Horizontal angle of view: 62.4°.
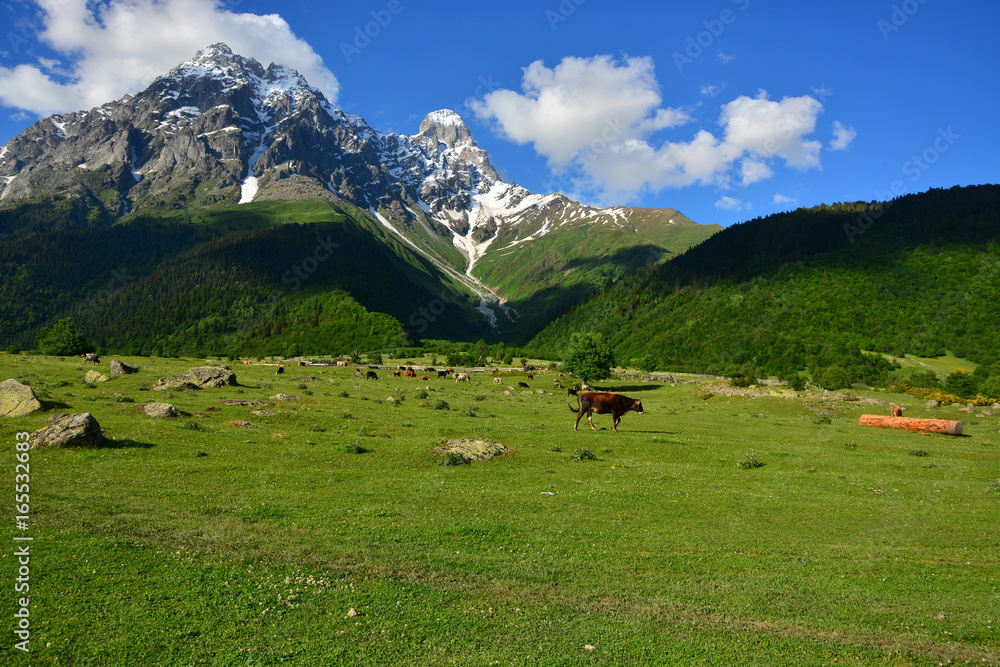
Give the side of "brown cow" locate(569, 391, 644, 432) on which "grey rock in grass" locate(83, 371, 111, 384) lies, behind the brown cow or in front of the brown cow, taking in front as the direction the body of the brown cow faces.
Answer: behind

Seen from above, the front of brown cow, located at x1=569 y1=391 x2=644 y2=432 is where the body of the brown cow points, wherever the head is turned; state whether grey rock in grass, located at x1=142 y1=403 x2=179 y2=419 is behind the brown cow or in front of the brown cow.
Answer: behind

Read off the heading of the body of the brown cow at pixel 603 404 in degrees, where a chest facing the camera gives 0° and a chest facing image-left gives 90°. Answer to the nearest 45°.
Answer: approximately 270°

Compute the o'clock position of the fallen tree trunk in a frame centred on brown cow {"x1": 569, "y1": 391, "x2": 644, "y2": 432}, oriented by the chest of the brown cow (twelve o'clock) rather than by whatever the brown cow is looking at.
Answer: The fallen tree trunk is roughly at 11 o'clock from the brown cow.

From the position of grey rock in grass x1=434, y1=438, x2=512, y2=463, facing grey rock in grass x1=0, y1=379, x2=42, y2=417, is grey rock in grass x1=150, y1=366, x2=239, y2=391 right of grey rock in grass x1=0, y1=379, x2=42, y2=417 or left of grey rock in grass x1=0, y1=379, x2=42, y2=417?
right

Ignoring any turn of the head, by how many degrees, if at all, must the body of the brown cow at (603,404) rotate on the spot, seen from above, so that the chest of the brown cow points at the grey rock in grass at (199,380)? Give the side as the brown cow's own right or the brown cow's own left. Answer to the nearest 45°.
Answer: approximately 180°

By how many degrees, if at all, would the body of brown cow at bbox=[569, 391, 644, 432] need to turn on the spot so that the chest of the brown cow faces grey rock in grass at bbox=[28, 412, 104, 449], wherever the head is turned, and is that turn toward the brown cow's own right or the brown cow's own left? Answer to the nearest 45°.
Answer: approximately 135° to the brown cow's own right

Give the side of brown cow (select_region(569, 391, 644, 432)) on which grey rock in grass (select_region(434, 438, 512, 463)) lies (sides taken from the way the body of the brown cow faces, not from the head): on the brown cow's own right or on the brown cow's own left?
on the brown cow's own right
